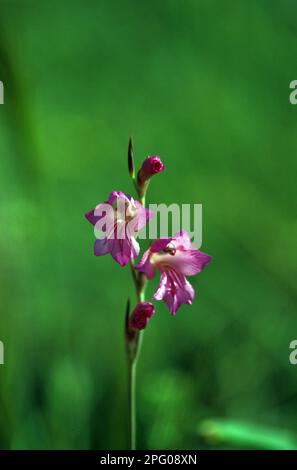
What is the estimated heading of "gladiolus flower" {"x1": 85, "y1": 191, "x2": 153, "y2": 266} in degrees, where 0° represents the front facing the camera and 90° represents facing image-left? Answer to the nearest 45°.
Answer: approximately 0°
